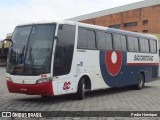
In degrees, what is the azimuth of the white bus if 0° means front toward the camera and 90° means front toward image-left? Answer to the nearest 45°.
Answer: approximately 45°
